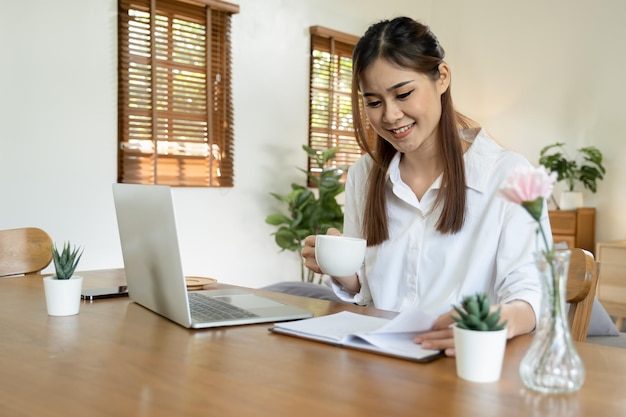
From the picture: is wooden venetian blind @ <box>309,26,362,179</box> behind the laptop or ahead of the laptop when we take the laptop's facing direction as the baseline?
ahead

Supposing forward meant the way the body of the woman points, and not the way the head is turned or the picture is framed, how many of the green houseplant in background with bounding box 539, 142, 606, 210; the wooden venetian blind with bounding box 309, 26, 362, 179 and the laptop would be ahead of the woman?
1

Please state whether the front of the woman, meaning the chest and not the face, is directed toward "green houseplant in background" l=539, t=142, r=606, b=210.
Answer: no

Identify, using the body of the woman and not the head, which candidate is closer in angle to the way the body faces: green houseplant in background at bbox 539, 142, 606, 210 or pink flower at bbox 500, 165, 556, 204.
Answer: the pink flower

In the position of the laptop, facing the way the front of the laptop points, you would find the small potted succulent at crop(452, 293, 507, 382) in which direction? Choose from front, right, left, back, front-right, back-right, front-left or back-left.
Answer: right

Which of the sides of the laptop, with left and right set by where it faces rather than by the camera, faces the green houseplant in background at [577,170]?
front

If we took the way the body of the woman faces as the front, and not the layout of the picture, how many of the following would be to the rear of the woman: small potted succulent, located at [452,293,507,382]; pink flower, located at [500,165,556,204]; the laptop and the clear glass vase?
0

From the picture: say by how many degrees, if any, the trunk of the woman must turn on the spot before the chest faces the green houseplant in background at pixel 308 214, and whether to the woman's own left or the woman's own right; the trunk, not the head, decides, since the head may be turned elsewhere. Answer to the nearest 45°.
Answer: approximately 135° to the woman's own right

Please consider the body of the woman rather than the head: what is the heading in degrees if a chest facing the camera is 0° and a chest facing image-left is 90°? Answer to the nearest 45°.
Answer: approximately 45°

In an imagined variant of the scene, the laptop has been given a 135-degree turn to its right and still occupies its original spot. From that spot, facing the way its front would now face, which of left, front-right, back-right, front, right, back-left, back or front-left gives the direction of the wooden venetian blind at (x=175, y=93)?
back

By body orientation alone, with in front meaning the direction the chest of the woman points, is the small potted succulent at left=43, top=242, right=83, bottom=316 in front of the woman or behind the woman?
in front

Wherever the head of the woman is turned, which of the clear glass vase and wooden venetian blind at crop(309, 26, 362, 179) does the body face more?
the clear glass vase

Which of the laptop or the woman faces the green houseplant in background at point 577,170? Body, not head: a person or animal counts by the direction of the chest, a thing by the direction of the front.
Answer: the laptop

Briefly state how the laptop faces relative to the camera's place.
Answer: facing away from the viewer and to the right of the viewer

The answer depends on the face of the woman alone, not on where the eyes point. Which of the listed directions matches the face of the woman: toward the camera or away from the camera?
toward the camera

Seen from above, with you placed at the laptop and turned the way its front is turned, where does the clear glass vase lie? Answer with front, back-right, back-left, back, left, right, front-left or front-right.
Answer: right

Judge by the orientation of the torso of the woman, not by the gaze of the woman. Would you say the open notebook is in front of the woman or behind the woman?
in front

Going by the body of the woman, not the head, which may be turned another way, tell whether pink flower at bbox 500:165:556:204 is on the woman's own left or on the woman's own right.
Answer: on the woman's own left
